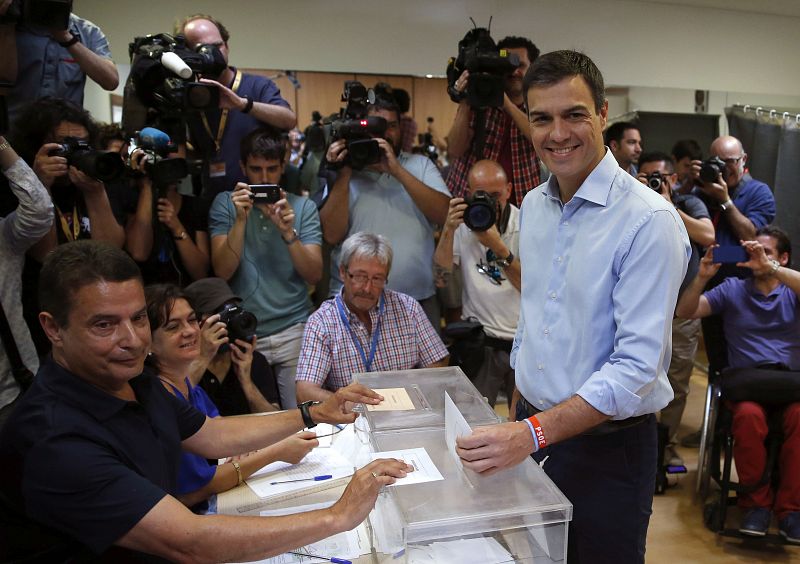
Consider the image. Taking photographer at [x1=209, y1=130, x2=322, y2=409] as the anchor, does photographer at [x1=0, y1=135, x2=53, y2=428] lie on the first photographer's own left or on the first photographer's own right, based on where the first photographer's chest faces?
on the first photographer's own right

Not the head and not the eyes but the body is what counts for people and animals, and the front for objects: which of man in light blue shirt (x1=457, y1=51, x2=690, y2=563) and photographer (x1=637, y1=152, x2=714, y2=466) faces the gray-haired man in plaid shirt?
the photographer

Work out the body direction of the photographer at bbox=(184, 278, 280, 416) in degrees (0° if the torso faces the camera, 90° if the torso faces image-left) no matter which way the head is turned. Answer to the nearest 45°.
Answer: approximately 315°

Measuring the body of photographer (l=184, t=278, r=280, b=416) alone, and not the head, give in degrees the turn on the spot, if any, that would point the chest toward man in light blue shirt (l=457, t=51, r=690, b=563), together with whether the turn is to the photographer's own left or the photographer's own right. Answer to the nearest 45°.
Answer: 0° — they already face them

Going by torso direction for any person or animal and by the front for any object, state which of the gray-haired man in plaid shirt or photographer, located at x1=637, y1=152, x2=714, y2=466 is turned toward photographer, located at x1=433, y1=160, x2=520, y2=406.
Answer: photographer, located at x1=637, y1=152, x2=714, y2=466
